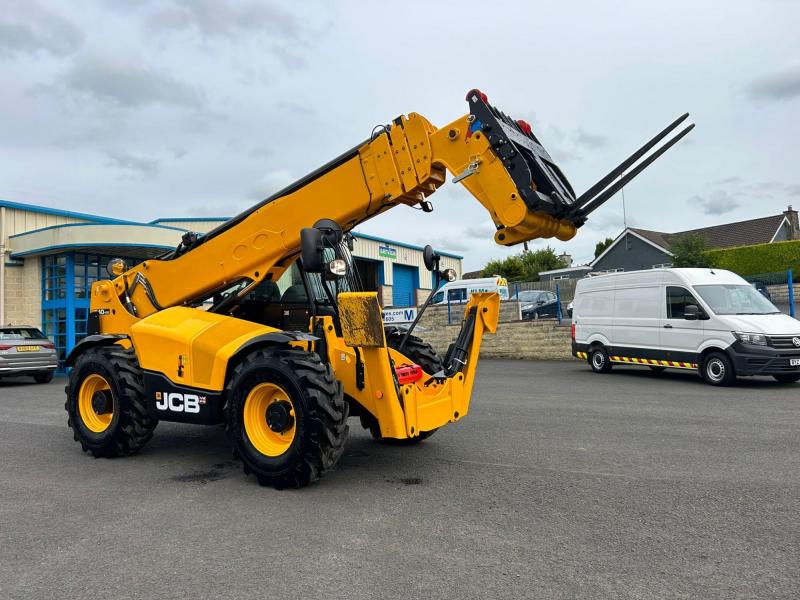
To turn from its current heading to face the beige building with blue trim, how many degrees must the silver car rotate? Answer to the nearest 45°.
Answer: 0° — it already faces it

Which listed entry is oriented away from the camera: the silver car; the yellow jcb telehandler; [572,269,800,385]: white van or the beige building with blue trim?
the silver car

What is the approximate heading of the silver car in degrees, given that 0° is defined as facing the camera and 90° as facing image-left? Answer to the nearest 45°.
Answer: approximately 180°

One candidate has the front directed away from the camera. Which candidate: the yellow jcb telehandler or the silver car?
the silver car

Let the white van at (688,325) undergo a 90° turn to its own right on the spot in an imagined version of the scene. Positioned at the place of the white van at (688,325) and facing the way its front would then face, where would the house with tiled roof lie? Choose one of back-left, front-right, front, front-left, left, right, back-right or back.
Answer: back-right

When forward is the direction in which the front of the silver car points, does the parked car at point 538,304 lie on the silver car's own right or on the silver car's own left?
on the silver car's own right

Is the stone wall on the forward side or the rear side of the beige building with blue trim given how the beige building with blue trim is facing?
on the forward side

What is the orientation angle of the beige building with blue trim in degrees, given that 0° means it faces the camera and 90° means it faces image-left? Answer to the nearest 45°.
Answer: approximately 315°

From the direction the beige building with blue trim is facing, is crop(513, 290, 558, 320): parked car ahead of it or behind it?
ahead

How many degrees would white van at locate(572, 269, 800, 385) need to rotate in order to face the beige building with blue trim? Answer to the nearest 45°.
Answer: approximately 135° to its right

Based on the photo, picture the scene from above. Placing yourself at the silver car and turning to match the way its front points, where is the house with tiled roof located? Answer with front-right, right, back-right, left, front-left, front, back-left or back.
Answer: right

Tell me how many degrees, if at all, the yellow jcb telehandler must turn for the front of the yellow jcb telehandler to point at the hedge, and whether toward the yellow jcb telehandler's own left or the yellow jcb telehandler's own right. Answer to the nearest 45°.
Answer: approximately 90° to the yellow jcb telehandler's own left

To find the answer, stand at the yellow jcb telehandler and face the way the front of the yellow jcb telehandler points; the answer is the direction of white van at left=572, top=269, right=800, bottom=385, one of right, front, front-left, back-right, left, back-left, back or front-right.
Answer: left

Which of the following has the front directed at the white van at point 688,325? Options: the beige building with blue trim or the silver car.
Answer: the beige building with blue trim

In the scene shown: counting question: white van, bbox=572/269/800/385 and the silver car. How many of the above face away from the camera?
1
